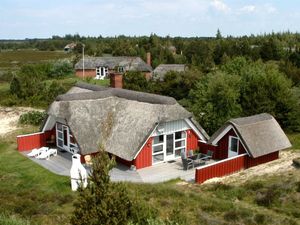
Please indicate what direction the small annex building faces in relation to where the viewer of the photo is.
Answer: facing the viewer and to the left of the viewer

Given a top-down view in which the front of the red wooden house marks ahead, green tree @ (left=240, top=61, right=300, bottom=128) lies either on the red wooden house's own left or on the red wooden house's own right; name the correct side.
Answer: on the red wooden house's own left

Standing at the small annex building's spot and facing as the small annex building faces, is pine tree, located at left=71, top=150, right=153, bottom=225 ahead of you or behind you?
ahead

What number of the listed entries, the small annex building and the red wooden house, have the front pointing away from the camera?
0

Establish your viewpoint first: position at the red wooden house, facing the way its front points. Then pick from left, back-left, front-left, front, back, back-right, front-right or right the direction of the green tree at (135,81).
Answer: back-left

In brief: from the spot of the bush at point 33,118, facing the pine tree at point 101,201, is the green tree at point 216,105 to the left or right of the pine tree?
left

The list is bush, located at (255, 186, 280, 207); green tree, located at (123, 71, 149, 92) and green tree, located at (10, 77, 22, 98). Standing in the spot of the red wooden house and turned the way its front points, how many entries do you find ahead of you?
1

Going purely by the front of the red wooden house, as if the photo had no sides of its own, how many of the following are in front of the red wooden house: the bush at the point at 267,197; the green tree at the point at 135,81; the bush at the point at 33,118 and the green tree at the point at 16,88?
1

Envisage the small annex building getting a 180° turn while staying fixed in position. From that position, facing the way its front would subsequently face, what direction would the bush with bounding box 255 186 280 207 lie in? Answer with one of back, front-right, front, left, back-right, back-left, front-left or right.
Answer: back-right

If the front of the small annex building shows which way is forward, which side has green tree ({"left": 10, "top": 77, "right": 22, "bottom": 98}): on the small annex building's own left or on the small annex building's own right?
on the small annex building's own right

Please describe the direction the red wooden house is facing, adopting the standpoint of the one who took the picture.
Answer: facing the viewer and to the right of the viewer

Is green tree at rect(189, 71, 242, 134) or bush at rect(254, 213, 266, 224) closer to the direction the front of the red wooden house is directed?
the bush

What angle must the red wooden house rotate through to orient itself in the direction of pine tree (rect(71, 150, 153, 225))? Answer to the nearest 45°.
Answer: approximately 45° to its right

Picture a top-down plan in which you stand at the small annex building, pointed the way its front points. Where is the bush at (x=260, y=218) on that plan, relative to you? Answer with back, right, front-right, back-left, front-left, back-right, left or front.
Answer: front-left

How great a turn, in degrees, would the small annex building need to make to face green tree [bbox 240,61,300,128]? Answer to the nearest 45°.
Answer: approximately 135° to its right

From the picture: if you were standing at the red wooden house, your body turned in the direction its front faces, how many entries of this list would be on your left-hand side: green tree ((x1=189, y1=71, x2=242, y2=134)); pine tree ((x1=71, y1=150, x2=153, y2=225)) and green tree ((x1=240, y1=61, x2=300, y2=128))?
2

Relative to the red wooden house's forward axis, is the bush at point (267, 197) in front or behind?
in front
